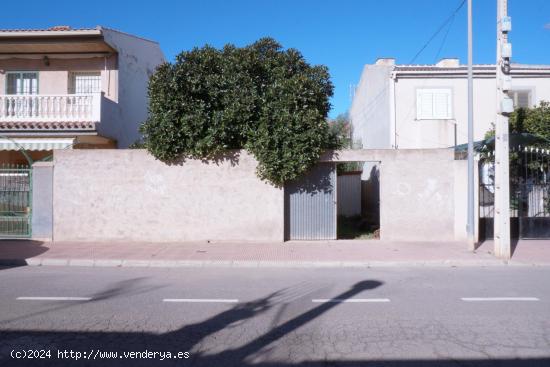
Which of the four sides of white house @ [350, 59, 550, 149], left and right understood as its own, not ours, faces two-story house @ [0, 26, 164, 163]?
right

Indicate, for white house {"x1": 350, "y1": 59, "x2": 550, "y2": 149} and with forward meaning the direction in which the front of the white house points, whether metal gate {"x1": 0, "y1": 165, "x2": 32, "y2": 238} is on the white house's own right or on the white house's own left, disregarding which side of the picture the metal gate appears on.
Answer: on the white house's own right

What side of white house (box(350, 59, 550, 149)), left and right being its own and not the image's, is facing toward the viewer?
front

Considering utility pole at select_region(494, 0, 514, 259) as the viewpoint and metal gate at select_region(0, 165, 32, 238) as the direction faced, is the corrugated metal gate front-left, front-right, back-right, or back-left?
front-right

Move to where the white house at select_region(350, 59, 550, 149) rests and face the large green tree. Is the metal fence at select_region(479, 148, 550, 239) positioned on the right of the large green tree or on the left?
left

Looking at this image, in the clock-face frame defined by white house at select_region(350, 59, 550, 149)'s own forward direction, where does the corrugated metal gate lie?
The corrugated metal gate is roughly at 1 o'clock from the white house.

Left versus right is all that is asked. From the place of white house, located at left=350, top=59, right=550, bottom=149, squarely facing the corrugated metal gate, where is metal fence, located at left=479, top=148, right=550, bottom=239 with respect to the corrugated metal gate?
left

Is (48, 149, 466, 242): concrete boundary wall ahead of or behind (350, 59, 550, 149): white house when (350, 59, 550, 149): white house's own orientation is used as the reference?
ahead

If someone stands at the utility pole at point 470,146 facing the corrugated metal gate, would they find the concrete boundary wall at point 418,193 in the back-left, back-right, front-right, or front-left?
front-right

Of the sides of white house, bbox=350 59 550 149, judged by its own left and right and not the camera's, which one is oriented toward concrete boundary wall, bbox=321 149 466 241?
front

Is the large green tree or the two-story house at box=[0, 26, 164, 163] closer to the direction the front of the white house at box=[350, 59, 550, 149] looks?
the large green tree

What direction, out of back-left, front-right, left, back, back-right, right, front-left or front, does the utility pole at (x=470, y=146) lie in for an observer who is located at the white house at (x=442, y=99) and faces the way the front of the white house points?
front

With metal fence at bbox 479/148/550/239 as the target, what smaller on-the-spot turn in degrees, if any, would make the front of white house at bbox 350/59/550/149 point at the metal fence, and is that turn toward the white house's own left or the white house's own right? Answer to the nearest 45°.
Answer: approximately 45° to the white house's own left

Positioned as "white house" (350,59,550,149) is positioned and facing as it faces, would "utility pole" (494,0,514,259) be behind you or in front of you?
in front
